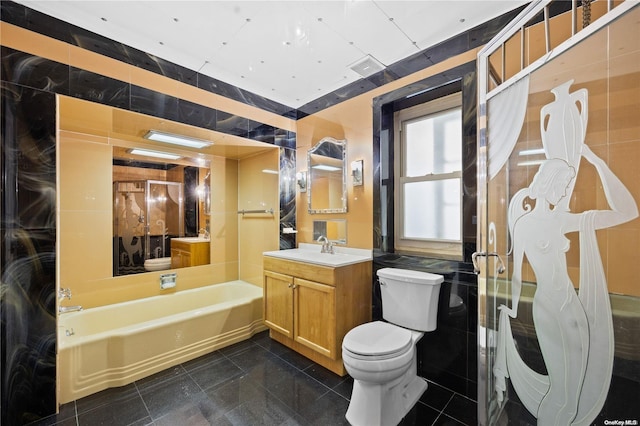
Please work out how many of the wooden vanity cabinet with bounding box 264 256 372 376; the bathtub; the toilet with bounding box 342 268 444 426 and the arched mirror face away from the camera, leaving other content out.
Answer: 0

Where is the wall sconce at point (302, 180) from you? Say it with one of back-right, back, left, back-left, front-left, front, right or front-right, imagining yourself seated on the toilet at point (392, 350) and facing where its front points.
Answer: right

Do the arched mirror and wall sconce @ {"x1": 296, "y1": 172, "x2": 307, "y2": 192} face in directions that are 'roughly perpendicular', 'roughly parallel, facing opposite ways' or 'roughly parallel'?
roughly parallel

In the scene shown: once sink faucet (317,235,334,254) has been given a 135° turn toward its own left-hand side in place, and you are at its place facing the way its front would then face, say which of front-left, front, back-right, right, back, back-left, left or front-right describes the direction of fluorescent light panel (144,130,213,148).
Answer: back

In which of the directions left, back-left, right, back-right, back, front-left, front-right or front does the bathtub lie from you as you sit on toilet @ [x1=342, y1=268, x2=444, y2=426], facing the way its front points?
front-right

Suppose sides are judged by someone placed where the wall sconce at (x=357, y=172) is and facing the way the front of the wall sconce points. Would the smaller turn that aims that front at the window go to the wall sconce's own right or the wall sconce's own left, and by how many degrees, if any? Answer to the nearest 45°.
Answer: approximately 135° to the wall sconce's own left

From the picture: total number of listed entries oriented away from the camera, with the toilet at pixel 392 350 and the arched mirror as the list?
0

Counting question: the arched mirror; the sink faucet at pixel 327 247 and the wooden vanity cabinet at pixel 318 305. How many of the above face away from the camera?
0

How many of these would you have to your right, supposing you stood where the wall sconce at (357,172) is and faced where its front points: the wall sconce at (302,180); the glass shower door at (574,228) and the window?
1

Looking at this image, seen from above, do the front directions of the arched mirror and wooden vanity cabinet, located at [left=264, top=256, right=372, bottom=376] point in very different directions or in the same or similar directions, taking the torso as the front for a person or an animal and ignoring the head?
same or similar directions

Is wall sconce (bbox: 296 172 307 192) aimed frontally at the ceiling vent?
no

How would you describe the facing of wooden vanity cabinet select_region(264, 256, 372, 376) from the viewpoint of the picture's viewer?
facing the viewer and to the left of the viewer

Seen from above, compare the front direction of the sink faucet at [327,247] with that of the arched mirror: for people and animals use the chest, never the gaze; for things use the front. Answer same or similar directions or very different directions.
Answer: same or similar directions

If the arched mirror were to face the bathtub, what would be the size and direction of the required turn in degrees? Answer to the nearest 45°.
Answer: approximately 45° to its right
